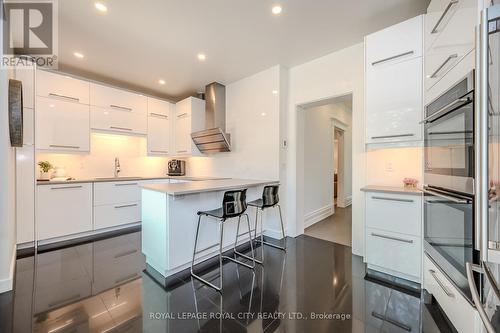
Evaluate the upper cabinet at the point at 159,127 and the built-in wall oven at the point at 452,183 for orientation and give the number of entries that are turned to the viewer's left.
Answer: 1

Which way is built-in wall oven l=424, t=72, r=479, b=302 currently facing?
to the viewer's left

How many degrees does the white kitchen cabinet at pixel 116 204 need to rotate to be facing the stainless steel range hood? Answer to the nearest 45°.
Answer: approximately 45° to its left

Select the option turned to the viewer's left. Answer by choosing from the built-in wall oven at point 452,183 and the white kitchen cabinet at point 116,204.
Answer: the built-in wall oven

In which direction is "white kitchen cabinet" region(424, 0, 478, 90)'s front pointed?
to the viewer's left

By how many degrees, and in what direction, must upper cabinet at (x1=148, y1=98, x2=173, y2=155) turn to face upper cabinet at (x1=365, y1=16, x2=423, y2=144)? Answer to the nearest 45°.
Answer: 0° — it already faces it

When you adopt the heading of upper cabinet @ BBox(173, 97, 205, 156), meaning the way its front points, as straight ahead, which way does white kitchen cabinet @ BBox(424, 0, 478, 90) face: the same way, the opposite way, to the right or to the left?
to the right
